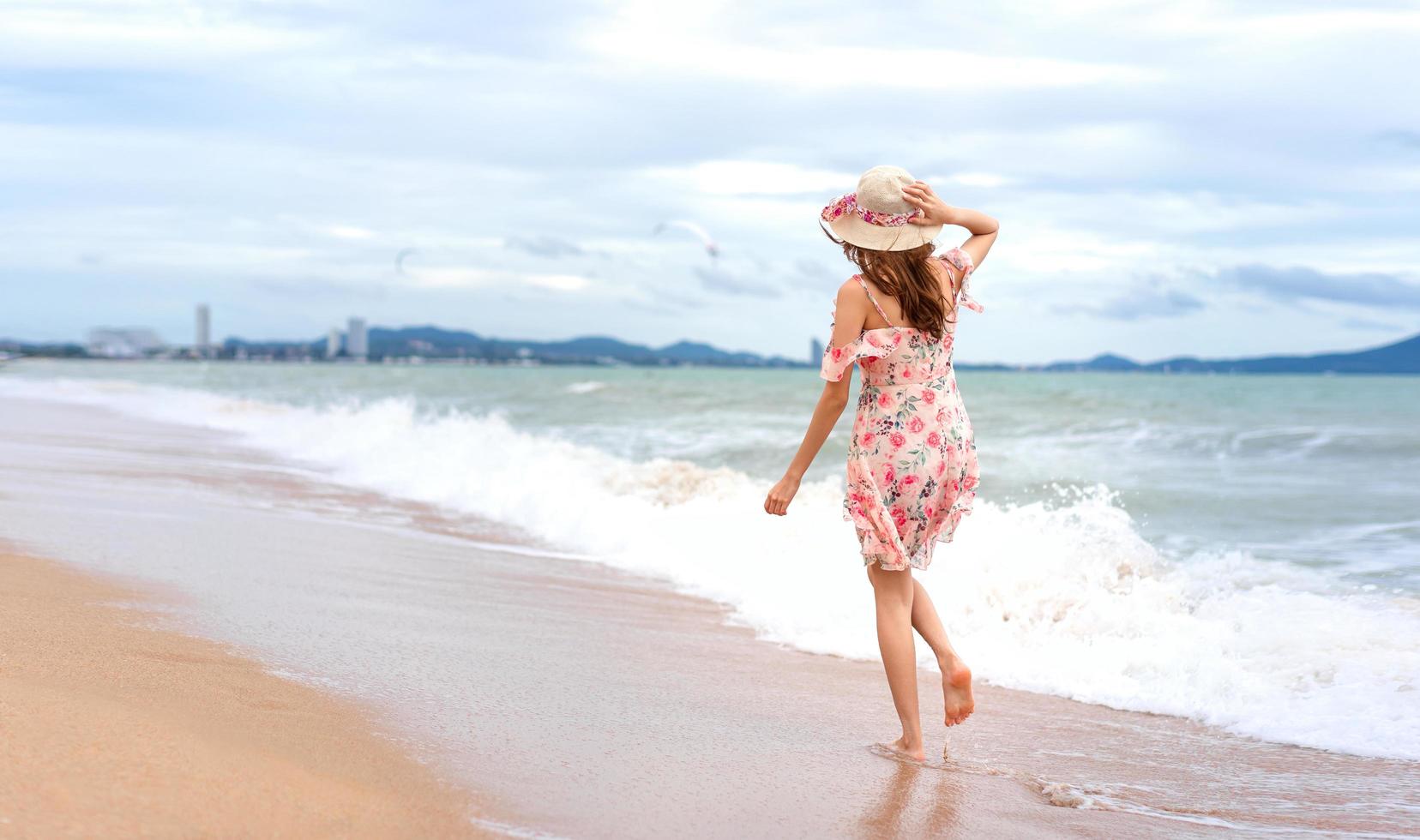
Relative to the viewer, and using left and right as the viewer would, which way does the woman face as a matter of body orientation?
facing away from the viewer and to the left of the viewer
